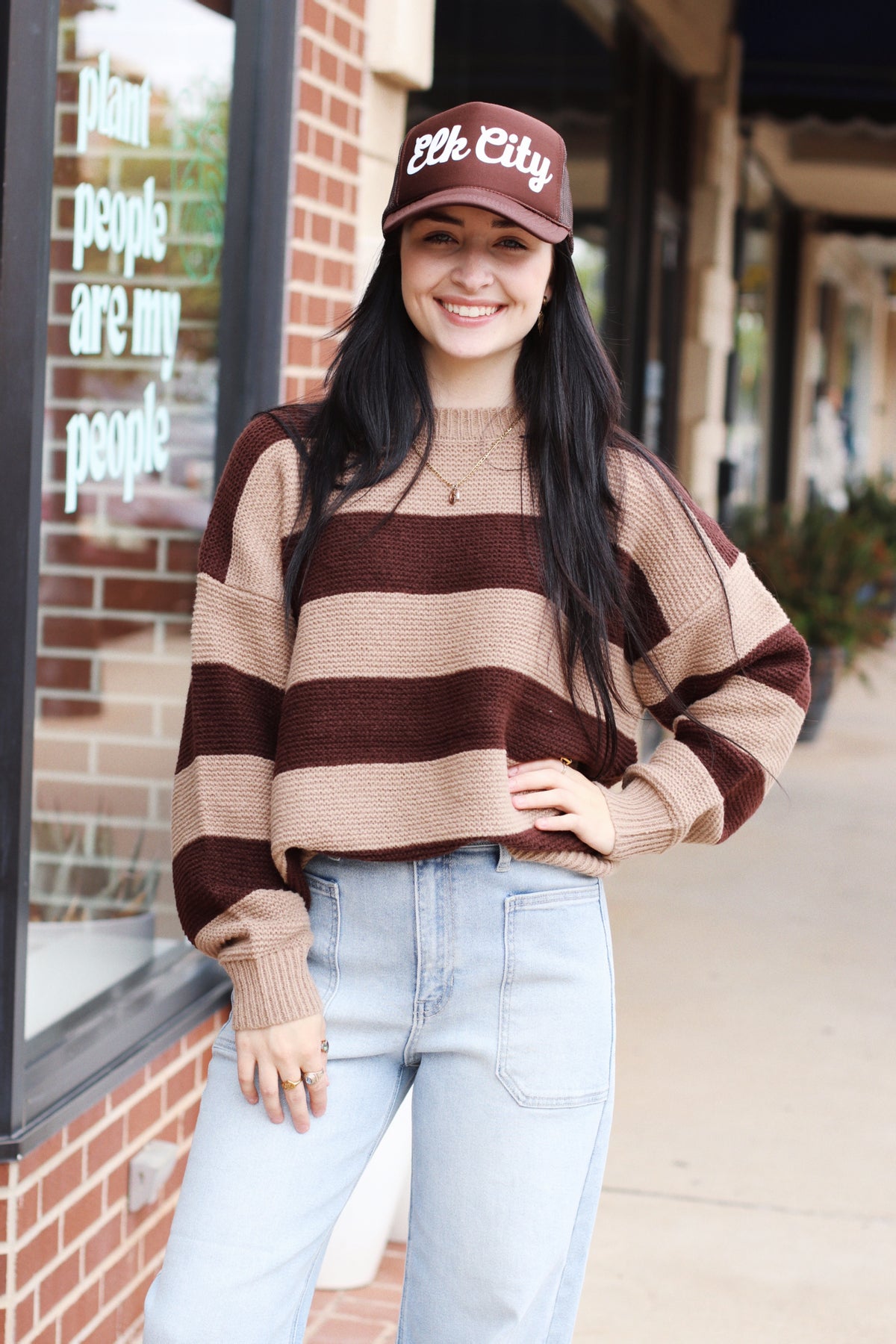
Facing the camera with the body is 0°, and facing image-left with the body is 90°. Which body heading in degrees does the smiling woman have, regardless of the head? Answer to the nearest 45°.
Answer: approximately 0°
